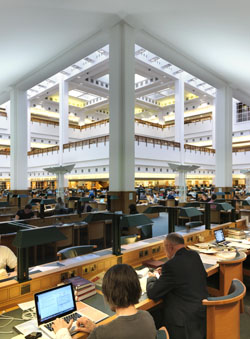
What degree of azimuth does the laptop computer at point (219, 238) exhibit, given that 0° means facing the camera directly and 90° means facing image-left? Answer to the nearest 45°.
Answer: approximately 315°

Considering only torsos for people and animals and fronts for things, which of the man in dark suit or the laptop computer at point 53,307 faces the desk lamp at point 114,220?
the man in dark suit

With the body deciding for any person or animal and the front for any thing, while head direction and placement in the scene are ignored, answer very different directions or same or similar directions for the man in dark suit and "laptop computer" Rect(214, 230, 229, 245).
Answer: very different directions

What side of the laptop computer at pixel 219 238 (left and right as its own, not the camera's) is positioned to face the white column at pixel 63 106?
back

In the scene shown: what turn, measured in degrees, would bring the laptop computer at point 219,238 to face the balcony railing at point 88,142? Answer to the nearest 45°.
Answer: approximately 180°

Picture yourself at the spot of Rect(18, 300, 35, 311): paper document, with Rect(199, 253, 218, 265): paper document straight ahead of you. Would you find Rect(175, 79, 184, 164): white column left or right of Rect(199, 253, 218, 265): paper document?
left

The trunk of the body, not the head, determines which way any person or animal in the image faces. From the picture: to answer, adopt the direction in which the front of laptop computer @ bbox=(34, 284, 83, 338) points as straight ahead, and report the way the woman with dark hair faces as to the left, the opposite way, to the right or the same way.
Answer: the opposite way

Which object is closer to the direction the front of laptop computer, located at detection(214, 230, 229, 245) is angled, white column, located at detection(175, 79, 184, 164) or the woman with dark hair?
the woman with dark hair

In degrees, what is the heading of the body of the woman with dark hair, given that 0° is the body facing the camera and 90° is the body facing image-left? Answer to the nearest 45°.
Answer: approximately 135°

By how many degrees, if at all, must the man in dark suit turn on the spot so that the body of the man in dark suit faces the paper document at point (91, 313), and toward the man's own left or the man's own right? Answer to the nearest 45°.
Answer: approximately 90° to the man's own left
